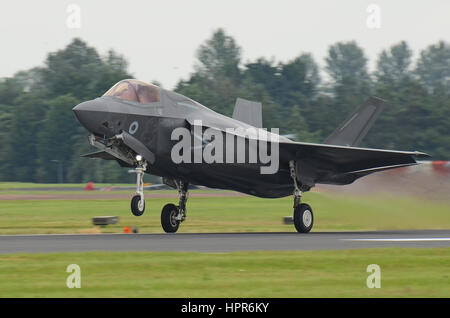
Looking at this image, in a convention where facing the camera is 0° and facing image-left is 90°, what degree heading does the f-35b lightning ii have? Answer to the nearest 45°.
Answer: approximately 45°
